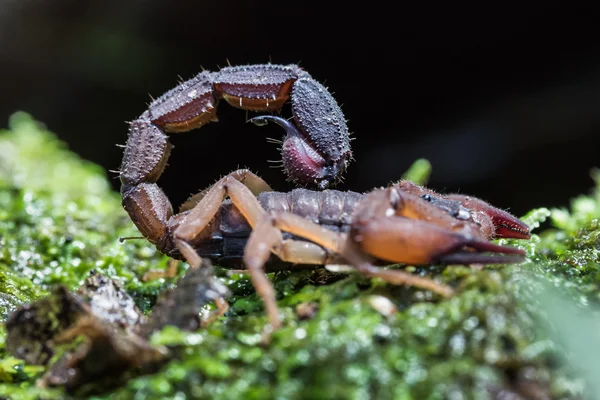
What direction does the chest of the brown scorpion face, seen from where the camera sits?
to the viewer's right
